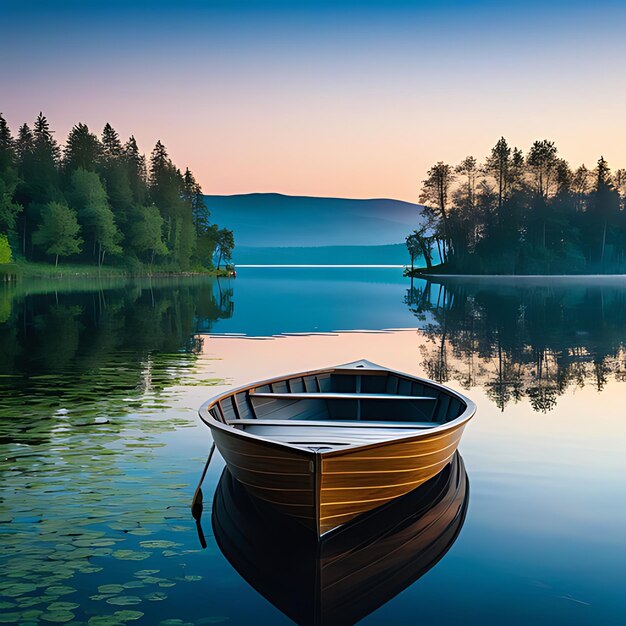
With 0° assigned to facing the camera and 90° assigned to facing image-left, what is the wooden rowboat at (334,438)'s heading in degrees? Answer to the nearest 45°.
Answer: approximately 0°

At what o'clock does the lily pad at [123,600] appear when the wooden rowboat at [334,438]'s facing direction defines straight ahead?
The lily pad is roughly at 1 o'clock from the wooden rowboat.

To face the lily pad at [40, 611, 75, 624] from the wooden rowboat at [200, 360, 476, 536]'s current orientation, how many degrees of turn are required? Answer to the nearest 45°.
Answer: approximately 45° to its right

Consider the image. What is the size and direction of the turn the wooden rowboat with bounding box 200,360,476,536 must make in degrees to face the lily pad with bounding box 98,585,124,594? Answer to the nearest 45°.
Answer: approximately 45° to its right
